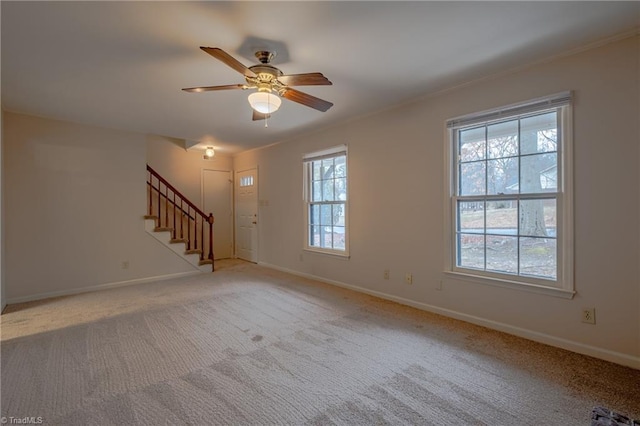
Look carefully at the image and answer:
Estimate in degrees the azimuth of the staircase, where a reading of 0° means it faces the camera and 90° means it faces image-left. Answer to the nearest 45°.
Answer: approximately 270°

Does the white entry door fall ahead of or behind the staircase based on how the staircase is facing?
ahead

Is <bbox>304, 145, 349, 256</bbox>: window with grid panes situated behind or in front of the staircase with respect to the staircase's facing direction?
in front

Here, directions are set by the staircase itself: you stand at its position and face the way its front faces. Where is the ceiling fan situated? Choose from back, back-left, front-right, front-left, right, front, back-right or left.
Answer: right

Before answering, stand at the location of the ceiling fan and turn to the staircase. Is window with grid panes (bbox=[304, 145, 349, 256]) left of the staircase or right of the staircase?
right

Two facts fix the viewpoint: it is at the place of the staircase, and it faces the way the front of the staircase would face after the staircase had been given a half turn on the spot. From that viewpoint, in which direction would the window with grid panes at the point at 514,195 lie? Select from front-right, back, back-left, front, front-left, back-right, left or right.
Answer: back-left
